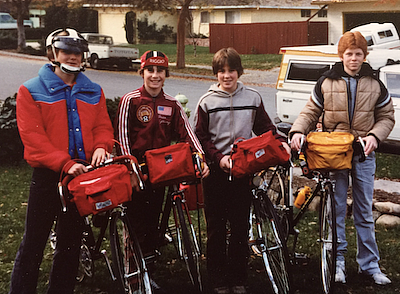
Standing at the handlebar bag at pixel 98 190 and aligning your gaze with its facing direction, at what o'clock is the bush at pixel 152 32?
The bush is roughly at 6 o'clock from the handlebar bag.

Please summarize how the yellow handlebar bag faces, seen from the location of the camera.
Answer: facing the viewer

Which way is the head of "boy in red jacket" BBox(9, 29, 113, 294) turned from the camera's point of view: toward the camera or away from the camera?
toward the camera

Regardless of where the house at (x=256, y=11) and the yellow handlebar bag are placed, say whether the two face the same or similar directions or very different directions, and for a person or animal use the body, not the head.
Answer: same or similar directions

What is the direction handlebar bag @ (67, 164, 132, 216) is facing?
toward the camera

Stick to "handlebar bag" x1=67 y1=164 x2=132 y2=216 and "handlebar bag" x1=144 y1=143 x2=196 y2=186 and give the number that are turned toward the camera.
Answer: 2

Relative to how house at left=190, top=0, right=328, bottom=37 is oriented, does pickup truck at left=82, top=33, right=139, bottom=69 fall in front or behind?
in front

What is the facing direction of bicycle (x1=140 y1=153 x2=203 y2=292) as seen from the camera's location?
facing the viewer and to the right of the viewer

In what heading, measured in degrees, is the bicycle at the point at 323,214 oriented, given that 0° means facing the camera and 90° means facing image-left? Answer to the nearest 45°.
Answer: approximately 315°

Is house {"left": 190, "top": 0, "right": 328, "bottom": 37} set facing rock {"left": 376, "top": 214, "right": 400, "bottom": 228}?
yes

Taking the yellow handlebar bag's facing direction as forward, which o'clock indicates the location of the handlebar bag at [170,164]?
The handlebar bag is roughly at 2 o'clock from the yellow handlebar bag.

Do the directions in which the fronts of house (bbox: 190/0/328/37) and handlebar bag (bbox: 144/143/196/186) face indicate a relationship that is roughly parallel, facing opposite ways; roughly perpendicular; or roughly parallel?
roughly parallel

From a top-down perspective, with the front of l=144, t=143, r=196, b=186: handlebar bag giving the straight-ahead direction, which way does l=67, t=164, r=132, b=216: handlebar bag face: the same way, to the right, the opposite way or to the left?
the same way

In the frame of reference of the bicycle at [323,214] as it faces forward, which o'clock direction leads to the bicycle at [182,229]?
the bicycle at [182,229] is roughly at 4 o'clock from the bicycle at [323,214].

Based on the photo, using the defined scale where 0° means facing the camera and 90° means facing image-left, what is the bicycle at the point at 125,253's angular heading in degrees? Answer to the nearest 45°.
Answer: approximately 315°

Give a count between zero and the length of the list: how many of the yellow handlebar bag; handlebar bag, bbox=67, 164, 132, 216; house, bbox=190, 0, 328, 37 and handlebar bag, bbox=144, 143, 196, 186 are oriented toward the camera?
4

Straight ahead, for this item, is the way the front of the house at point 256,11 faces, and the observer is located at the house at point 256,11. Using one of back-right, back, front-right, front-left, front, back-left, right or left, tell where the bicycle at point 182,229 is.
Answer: front
